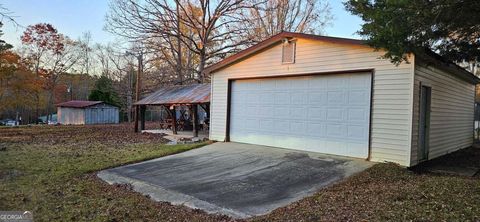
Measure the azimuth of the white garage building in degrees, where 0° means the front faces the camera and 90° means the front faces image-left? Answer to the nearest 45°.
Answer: approximately 45°

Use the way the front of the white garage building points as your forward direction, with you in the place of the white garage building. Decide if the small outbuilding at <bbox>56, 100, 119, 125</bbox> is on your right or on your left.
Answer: on your right

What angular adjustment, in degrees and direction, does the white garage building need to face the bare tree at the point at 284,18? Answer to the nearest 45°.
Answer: approximately 135° to its right

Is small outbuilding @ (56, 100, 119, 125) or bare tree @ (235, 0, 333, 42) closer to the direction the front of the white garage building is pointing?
the small outbuilding

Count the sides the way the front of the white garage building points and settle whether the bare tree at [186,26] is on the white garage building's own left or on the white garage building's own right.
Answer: on the white garage building's own right
